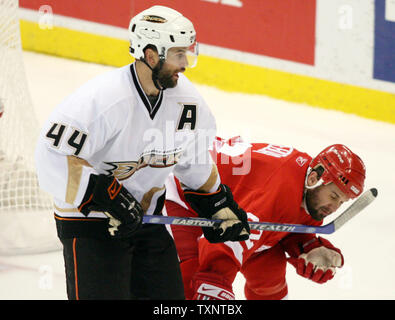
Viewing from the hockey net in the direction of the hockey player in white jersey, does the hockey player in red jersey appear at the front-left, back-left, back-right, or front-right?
front-left

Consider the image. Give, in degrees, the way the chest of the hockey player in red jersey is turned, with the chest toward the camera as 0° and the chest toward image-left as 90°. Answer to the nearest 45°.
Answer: approximately 315°

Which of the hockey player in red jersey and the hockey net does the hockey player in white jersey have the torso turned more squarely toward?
the hockey player in red jersey

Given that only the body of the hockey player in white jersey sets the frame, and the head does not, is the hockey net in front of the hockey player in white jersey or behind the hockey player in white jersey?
behind

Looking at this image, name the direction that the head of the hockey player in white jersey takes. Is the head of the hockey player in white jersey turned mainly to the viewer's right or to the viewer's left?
to the viewer's right

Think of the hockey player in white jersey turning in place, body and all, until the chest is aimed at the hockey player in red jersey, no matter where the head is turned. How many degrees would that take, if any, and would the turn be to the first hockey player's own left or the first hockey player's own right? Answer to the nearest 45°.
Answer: approximately 90° to the first hockey player's own left

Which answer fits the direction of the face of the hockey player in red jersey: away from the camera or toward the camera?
toward the camera
